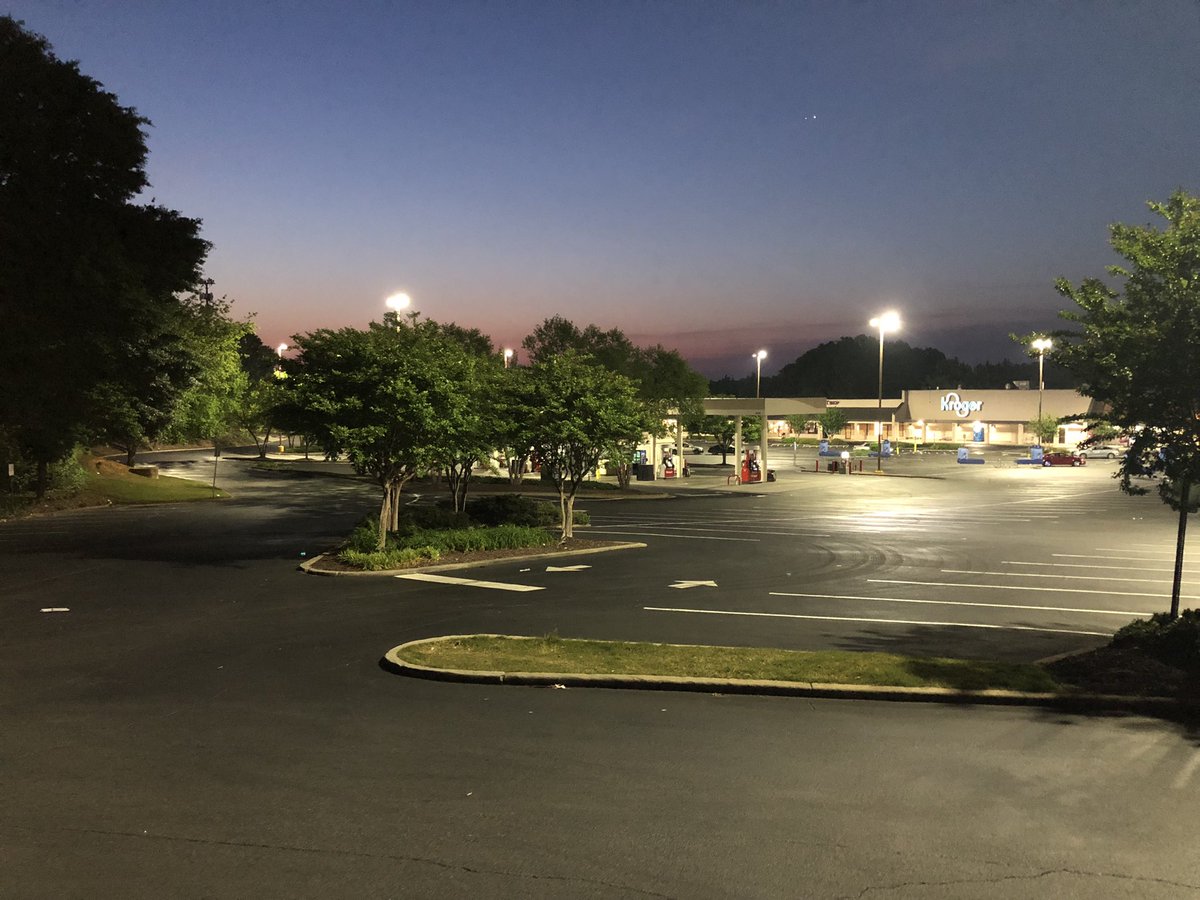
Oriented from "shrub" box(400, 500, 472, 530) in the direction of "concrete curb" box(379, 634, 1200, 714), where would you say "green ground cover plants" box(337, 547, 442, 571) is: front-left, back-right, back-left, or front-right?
front-right
